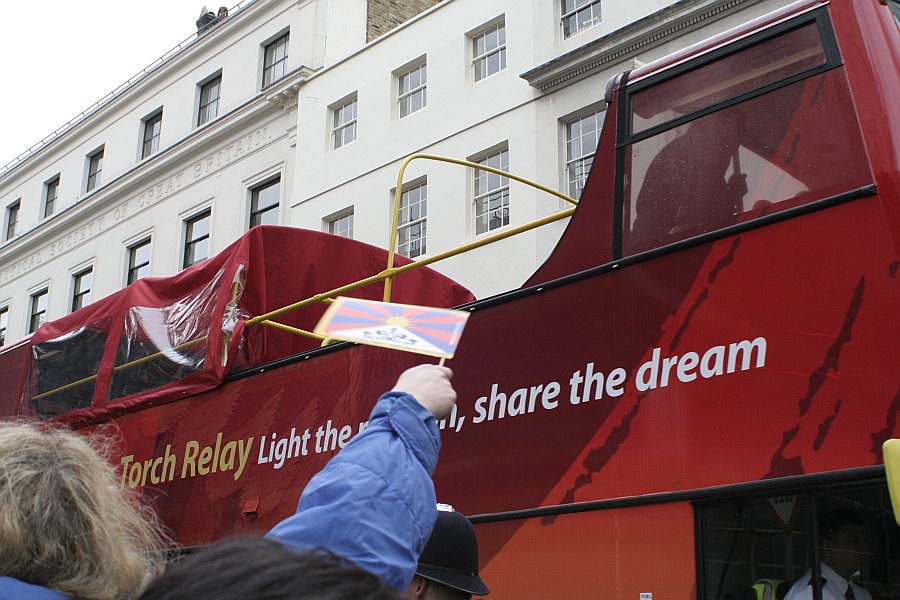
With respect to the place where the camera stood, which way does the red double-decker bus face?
facing the viewer and to the right of the viewer
